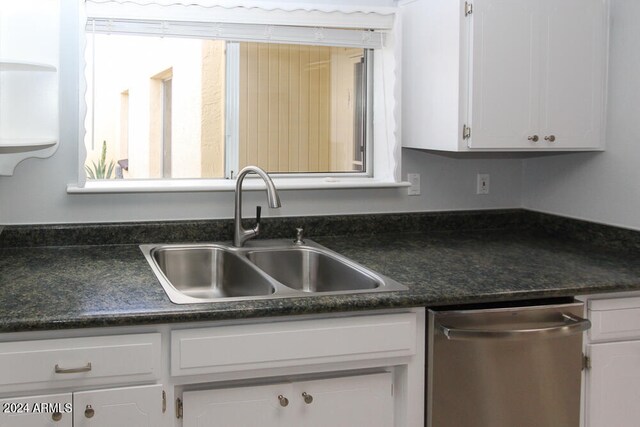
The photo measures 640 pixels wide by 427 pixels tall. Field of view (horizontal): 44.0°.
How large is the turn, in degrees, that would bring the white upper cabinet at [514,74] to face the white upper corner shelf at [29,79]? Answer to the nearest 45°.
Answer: approximately 135° to its right

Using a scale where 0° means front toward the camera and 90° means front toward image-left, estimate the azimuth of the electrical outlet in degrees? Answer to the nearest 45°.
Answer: approximately 0°

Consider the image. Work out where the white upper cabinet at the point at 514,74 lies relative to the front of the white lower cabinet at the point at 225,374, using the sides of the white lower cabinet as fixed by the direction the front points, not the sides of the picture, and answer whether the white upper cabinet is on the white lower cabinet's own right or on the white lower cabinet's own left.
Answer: on the white lower cabinet's own left

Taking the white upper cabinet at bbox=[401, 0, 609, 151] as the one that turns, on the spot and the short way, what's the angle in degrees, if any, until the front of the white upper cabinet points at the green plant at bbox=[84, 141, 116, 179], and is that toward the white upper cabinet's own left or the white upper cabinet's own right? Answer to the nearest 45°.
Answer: approximately 135° to the white upper cabinet's own right

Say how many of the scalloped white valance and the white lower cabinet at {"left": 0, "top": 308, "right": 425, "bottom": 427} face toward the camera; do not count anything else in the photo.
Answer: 2

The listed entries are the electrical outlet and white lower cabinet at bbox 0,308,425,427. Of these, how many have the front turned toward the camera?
2

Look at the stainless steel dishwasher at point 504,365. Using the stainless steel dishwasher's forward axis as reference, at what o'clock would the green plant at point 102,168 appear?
The green plant is roughly at 5 o'clock from the stainless steel dishwasher.
